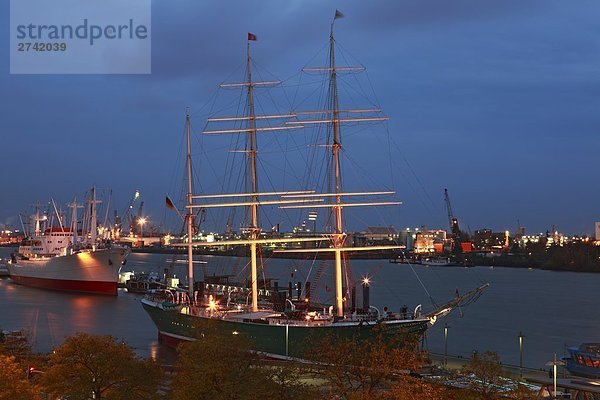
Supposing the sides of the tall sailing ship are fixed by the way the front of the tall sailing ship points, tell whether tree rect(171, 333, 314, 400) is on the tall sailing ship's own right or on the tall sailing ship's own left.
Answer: on the tall sailing ship's own right

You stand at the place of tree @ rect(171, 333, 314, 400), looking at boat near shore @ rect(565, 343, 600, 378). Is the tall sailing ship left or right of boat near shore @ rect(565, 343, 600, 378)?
left

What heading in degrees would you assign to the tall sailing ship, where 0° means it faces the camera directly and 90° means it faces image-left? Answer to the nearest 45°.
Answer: approximately 315°

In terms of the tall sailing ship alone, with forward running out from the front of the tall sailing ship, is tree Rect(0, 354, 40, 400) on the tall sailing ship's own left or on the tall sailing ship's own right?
on the tall sailing ship's own right

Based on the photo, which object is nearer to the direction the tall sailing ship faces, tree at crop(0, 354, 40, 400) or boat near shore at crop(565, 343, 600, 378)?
the boat near shore

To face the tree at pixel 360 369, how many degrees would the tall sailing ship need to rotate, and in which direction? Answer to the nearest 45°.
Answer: approximately 45° to its right
